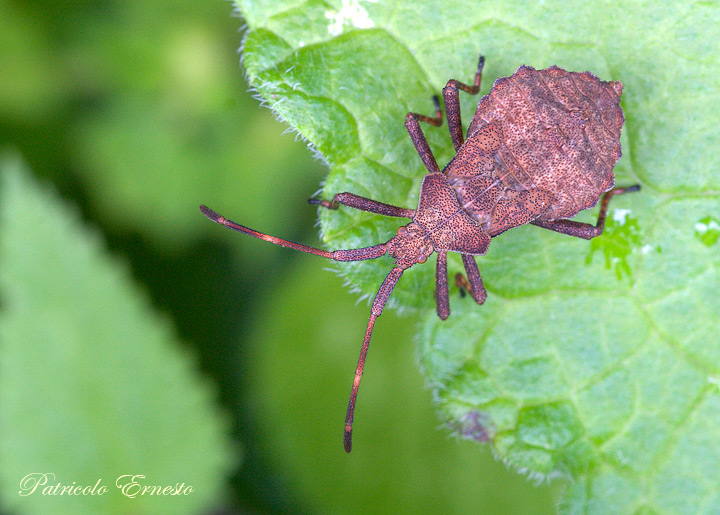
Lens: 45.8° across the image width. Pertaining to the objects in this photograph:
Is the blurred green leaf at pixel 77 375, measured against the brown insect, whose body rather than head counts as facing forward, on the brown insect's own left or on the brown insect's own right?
on the brown insect's own right

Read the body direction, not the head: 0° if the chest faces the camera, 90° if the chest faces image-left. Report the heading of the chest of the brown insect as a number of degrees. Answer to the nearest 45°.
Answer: approximately 45°
